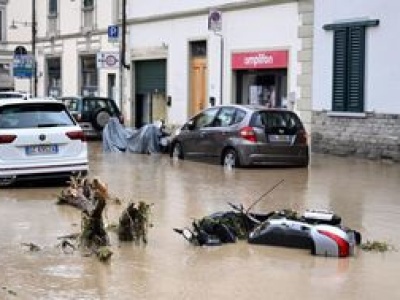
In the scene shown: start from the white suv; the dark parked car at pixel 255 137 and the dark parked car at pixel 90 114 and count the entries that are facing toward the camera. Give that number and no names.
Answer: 0

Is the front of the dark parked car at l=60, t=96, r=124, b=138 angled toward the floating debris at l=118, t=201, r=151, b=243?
no

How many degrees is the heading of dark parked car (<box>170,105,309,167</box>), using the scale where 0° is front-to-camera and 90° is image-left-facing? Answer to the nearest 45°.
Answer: approximately 135°

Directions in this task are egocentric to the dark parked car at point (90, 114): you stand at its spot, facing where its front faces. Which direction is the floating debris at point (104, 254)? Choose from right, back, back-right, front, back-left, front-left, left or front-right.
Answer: back-left

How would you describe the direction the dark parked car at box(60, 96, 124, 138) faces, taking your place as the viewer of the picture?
facing away from the viewer and to the left of the viewer

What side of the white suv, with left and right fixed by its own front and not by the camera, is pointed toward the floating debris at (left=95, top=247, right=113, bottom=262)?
back

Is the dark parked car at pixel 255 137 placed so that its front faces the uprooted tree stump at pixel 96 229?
no

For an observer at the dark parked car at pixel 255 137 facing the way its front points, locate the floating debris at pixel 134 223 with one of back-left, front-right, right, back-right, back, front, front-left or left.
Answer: back-left

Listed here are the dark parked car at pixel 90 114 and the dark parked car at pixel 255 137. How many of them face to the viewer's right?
0

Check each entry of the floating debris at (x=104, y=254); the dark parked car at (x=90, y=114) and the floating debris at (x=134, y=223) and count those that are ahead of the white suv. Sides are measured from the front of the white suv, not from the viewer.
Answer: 1

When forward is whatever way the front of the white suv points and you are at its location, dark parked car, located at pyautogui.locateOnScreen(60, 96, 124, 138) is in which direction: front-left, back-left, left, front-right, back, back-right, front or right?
front

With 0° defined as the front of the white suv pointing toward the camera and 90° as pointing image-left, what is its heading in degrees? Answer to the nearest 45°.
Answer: approximately 180°

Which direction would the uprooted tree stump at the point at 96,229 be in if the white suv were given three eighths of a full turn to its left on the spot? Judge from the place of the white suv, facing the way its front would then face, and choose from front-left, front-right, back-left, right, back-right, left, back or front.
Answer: front-left

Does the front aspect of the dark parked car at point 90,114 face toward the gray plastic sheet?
no

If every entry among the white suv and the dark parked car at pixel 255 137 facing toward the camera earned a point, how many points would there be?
0

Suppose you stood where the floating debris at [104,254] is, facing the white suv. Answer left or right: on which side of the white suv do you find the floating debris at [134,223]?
right
